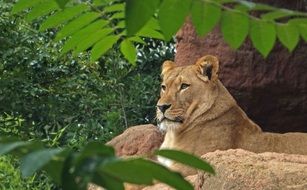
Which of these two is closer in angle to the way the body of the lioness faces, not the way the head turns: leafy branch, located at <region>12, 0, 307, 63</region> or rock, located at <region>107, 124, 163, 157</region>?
the rock

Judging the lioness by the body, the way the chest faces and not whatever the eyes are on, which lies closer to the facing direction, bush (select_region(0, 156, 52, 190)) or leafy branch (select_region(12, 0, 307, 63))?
the bush

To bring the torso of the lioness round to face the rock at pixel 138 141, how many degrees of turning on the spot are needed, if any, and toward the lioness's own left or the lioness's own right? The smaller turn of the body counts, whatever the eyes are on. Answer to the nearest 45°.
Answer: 0° — it already faces it

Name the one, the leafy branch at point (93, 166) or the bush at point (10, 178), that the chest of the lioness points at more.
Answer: the bush

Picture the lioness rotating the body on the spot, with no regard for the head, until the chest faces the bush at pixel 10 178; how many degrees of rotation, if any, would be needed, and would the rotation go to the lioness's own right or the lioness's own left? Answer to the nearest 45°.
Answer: approximately 45° to the lioness's own left

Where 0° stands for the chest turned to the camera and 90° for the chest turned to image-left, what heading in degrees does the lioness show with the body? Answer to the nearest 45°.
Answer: approximately 90°

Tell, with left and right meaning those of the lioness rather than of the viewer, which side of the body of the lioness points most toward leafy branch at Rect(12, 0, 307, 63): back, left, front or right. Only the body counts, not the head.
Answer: left

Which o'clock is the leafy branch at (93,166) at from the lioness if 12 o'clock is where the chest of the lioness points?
The leafy branch is roughly at 9 o'clock from the lioness.

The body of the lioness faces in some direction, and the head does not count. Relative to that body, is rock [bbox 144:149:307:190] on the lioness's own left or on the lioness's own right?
on the lioness's own left
